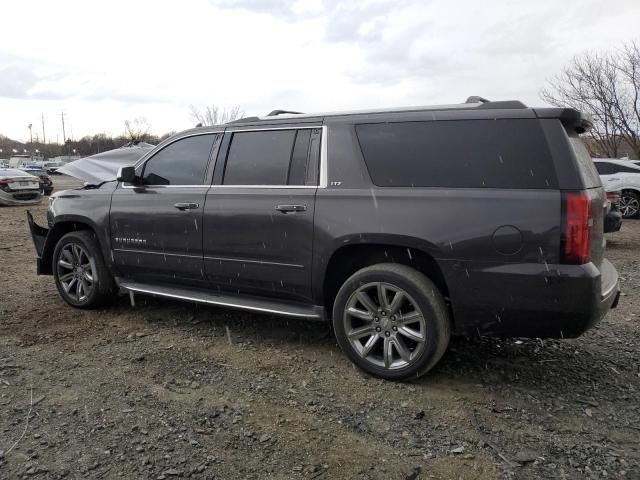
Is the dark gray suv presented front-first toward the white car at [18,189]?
yes

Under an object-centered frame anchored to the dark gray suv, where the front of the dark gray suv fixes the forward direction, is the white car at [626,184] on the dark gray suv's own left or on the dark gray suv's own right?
on the dark gray suv's own right

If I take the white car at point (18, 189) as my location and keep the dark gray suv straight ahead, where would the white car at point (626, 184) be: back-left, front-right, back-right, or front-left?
front-left

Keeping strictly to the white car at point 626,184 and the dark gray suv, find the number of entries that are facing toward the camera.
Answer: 0

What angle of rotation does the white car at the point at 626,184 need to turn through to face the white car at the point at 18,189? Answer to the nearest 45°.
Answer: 0° — it already faces it

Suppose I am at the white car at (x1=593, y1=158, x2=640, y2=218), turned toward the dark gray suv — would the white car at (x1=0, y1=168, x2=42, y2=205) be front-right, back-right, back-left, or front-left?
front-right

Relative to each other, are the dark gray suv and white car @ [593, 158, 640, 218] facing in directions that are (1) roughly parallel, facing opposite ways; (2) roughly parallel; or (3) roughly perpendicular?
roughly parallel

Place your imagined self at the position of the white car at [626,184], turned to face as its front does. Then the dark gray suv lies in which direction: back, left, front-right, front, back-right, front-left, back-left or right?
left

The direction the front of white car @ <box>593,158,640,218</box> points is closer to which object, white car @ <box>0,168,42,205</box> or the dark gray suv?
the white car

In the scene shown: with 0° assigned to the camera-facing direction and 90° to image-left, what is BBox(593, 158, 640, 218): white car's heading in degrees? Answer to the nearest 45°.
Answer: approximately 90°

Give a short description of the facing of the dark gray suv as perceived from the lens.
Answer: facing away from the viewer and to the left of the viewer
